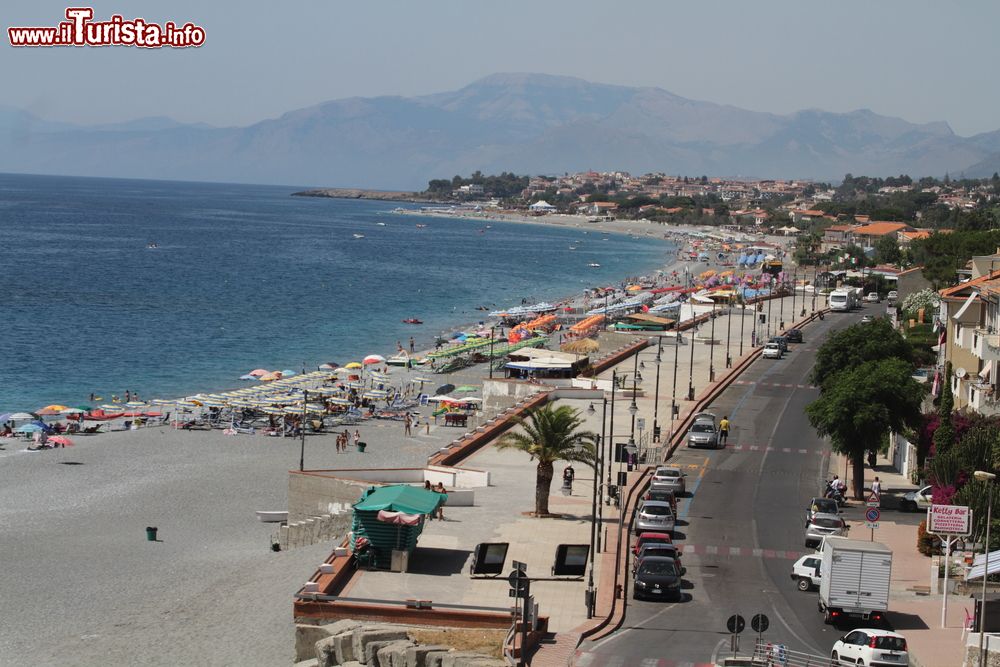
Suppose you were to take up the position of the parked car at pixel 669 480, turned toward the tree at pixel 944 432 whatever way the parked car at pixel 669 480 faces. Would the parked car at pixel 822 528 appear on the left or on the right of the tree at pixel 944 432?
right

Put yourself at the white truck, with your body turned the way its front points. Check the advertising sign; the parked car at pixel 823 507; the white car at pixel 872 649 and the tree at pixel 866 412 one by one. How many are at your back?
1

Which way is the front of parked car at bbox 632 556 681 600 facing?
toward the camera

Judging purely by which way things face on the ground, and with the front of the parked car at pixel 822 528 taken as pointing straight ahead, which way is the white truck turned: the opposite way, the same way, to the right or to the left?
the same way

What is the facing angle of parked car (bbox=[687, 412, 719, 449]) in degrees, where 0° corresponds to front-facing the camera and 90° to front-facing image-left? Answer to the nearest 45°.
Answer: approximately 0°

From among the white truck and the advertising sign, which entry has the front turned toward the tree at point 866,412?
the white truck

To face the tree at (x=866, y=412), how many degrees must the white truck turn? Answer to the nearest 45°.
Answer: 0° — it already faces it

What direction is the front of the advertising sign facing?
toward the camera

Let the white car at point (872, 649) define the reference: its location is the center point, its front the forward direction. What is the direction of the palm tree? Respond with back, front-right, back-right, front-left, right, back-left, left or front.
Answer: front

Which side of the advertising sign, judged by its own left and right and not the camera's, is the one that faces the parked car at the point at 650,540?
right

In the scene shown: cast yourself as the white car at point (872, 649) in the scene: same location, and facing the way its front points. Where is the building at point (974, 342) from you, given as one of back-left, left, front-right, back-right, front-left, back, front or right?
front-right

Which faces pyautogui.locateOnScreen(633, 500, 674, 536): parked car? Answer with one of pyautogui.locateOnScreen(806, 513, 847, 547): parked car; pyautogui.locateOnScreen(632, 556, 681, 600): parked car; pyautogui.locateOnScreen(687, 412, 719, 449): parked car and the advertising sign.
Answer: pyautogui.locateOnScreen(687, 412, 719, 449): parked car

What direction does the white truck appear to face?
away from the camera

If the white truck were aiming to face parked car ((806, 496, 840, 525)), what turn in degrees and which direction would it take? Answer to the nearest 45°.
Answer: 0° — it already faces it

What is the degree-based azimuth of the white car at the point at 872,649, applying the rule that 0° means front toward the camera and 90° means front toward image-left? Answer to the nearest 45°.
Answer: approximately 135°

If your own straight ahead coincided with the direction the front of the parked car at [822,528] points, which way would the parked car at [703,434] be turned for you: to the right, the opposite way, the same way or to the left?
the opposite way

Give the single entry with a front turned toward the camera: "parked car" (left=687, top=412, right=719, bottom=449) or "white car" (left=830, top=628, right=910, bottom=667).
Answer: the parked car

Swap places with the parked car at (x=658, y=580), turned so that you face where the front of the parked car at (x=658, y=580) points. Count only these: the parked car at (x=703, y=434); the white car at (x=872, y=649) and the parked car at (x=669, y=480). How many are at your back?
2

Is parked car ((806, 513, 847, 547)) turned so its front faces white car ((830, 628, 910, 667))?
no

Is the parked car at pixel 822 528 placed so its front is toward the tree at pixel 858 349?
yes

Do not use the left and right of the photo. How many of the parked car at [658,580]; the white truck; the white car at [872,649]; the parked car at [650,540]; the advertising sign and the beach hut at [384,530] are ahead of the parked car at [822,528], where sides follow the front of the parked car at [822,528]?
0

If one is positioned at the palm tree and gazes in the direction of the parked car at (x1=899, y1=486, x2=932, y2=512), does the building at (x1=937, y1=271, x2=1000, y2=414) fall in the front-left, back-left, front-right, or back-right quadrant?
front-left
